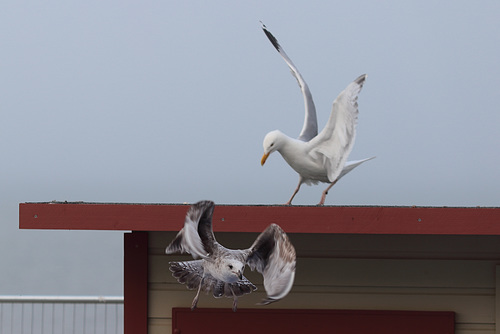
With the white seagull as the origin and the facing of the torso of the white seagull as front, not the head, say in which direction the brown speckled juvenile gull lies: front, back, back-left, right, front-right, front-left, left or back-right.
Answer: front-left

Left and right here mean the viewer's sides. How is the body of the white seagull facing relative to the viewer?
facing the viewer and to the left of the viewer
